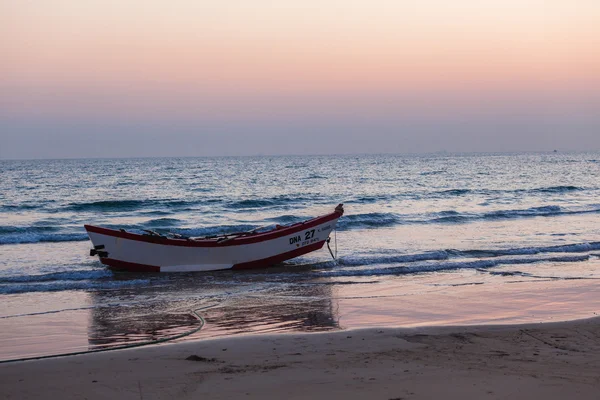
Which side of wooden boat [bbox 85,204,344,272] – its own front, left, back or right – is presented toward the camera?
right

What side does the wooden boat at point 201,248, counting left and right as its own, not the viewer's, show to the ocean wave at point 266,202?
left

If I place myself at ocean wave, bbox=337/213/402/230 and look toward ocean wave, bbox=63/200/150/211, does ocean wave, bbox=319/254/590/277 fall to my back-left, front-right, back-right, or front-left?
back-left

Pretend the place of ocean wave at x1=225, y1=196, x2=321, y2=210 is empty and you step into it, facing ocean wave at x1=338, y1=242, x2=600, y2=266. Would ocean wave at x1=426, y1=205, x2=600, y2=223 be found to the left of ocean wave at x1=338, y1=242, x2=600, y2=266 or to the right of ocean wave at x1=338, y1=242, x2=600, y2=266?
left

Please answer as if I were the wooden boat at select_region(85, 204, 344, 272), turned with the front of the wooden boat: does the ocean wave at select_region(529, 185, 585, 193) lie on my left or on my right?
on my left

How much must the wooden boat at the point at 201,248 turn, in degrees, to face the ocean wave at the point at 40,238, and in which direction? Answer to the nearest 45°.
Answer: approximately 135° to its left

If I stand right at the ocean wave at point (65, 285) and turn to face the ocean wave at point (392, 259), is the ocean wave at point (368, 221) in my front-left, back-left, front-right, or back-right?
front-left

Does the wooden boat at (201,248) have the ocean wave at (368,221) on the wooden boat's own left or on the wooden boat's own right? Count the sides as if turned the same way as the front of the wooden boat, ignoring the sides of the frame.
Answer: on the wooden boat's own left

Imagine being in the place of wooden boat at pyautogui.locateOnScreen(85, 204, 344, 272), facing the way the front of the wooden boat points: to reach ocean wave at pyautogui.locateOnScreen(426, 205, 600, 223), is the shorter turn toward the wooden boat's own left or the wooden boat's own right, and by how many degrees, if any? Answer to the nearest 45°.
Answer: approximately 45° to the wooden boat's own left

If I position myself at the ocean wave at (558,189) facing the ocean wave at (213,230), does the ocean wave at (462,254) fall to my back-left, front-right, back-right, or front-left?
front-left

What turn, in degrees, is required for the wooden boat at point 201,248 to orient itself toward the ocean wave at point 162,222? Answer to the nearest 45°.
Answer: approximately 90° to its left

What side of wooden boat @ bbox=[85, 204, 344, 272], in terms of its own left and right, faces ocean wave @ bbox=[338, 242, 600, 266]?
front

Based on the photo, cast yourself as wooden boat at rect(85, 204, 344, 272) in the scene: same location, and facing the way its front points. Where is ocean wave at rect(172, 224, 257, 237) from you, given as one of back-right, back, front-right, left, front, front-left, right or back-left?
left

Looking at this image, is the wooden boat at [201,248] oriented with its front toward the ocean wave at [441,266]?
yes
